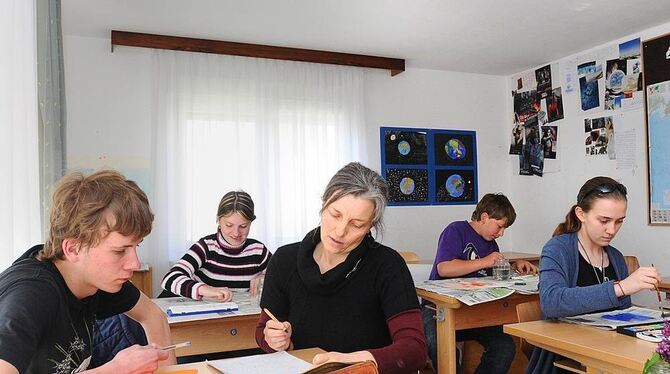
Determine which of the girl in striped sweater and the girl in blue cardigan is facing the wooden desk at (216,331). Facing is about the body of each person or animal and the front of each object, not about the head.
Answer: the girl in striped sweater

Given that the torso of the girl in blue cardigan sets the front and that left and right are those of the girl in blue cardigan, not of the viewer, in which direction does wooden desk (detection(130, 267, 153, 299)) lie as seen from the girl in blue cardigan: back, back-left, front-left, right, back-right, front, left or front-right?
back-right

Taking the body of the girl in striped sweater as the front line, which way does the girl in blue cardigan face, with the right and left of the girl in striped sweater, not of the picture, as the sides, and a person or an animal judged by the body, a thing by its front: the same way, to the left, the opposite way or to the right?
the same way

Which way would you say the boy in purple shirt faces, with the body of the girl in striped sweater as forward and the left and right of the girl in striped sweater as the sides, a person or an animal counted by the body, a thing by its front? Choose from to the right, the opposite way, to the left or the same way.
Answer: the same way

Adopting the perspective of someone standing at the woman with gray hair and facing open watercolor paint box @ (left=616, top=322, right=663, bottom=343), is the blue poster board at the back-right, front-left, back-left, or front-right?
front-left

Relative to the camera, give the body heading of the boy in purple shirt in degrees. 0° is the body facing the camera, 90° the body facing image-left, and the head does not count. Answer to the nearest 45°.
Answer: approximately 315°

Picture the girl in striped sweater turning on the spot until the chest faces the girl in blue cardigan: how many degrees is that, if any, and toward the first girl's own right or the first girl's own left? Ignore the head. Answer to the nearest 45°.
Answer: approximately 45° to the first girl's own left

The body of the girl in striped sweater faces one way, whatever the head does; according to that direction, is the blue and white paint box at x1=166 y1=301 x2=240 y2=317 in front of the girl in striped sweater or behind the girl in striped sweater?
in front

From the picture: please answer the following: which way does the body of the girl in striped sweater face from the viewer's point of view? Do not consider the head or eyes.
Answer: toward the camera

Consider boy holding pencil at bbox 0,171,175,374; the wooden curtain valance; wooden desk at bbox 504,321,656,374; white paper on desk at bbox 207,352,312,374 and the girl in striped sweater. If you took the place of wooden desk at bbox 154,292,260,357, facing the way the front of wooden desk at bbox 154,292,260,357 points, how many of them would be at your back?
2

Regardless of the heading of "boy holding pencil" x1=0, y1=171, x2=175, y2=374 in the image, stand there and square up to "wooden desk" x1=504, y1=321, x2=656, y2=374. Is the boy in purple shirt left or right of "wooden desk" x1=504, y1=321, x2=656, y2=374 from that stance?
left
